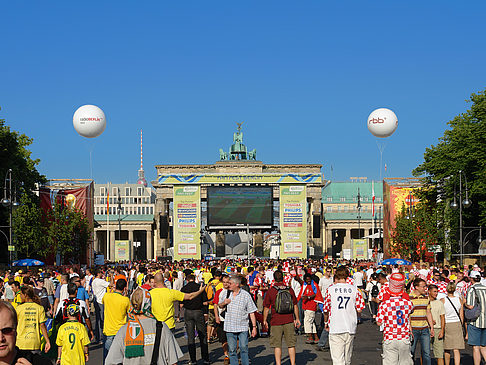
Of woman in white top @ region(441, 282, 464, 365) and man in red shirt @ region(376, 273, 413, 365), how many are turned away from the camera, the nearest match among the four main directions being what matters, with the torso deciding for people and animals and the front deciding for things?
2

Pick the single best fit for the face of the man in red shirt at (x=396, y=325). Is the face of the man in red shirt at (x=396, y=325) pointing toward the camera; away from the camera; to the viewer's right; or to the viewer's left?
away from the camera

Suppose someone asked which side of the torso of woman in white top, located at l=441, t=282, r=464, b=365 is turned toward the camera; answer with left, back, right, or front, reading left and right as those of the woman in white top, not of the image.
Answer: back

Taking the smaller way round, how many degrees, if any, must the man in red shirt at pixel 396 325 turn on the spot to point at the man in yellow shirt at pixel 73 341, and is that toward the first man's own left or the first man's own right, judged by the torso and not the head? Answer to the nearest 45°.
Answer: approximately 90° to the first man's own left

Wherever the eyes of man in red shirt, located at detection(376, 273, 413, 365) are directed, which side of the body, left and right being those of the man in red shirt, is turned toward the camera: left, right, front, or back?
back
